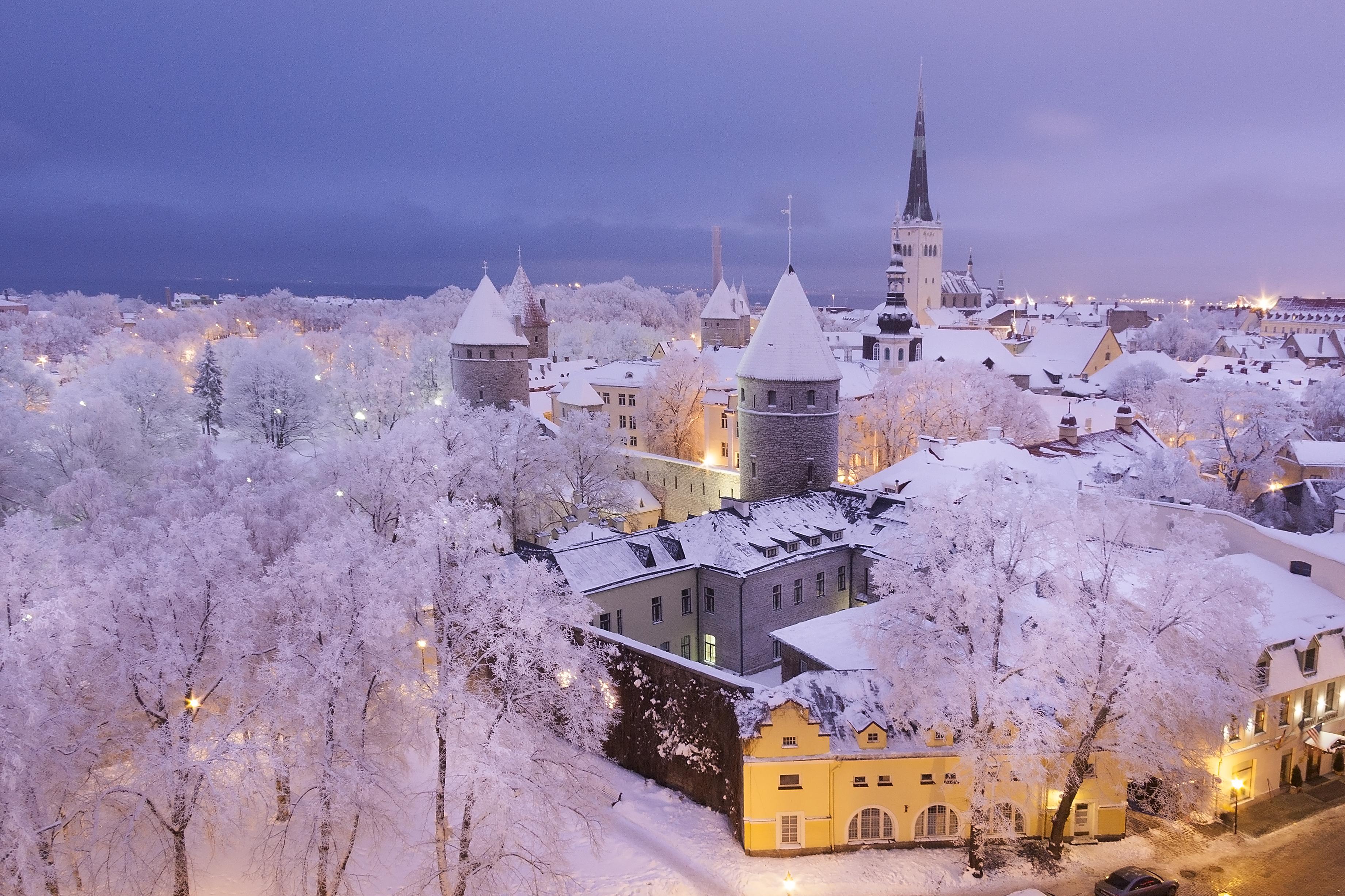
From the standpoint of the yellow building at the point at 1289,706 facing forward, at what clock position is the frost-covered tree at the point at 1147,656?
The frost-covered tree is roughly at 2 o'clock from the yellow building.

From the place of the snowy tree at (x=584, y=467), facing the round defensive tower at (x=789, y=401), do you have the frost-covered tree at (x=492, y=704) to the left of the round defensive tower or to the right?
right

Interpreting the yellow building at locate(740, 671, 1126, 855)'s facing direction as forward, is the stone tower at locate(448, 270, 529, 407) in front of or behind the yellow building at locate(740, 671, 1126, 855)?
behind

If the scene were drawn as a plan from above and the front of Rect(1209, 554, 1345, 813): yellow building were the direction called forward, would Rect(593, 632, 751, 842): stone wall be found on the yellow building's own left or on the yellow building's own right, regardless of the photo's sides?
on the yellow building's own right

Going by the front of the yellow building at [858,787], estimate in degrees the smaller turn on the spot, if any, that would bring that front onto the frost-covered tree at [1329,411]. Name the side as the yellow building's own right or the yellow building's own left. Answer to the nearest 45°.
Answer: approximately 135° to the yellow building's own left

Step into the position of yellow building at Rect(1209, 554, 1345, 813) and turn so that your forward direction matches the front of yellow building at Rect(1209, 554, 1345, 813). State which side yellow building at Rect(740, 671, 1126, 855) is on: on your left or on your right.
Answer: on your right

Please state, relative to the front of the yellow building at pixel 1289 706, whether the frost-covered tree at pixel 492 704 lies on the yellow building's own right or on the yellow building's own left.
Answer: on the yellow building's own right

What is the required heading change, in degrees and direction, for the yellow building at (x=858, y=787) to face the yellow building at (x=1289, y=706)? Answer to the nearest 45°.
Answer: approximately 135° to its left

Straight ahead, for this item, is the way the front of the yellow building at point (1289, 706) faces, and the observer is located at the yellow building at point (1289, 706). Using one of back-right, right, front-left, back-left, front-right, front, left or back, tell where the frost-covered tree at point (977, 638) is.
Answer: right

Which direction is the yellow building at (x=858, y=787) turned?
toward the camera
